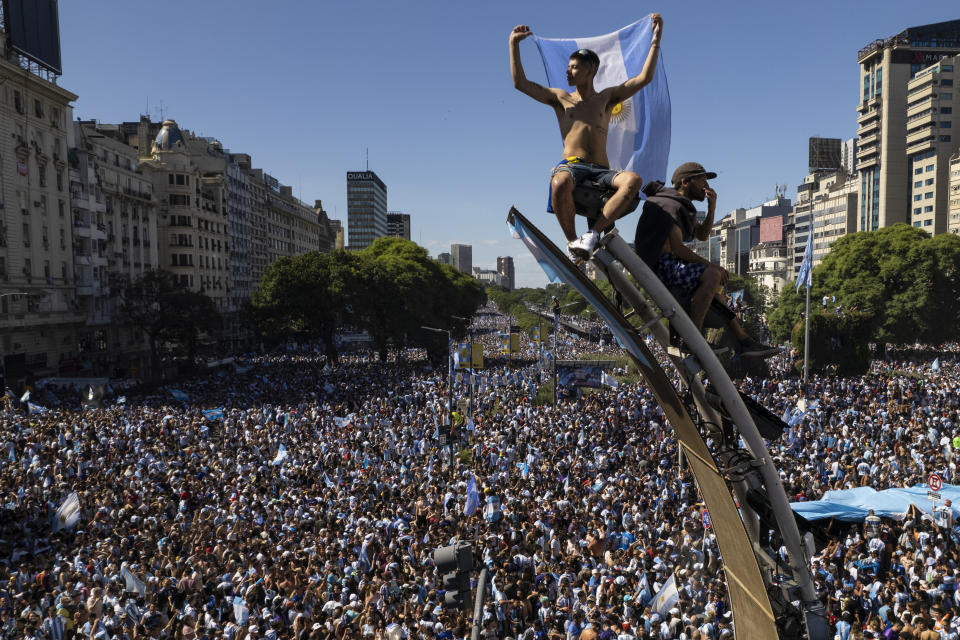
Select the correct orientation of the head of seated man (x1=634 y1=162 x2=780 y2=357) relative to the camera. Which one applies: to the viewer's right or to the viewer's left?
to the viewer's right

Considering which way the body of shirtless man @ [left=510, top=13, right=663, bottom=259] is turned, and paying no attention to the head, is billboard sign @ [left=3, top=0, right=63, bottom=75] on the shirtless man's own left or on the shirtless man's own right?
on the shirtless man's own right

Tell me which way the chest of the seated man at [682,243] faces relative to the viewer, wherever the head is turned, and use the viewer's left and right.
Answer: facing to the right of the viewer

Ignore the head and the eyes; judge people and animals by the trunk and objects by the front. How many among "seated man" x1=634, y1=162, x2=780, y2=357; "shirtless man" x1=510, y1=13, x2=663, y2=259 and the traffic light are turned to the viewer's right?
1

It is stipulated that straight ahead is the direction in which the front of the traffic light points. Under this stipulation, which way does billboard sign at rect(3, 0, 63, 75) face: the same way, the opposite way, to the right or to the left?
the opposite way

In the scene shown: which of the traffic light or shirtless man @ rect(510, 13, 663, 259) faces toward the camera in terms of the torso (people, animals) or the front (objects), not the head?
the shirtless man

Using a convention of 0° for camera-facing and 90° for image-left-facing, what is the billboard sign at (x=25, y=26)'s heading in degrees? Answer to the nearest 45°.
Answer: approximately 315°

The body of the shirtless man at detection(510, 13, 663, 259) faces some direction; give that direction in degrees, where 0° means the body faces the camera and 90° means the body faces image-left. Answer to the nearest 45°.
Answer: approximately 0°

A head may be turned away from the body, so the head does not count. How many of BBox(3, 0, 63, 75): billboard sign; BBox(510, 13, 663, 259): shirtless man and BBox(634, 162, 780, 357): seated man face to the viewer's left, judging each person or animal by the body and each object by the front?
0

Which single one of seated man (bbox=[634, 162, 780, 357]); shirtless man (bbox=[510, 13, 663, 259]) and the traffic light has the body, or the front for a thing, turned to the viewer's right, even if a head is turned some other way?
the seated man

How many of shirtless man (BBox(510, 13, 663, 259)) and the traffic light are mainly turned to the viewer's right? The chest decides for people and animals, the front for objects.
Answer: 0
